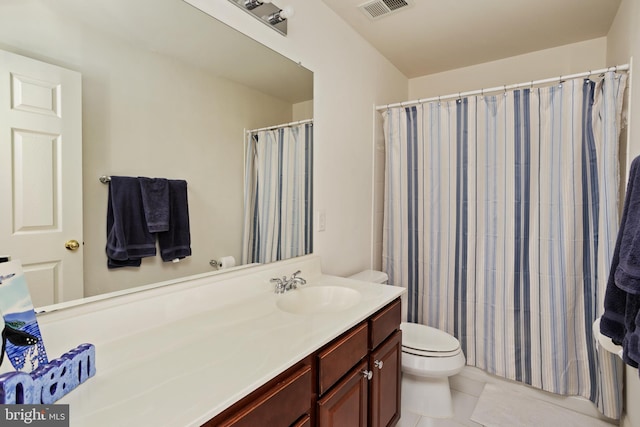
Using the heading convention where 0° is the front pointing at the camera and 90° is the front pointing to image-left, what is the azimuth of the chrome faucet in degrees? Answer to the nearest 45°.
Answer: approximately 315°

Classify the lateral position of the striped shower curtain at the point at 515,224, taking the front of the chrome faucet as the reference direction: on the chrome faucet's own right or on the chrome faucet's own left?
on the chrome faucet's own left

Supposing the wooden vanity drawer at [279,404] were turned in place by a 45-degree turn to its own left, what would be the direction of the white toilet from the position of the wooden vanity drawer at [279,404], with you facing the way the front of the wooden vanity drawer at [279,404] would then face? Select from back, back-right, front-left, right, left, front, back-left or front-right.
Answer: front-left
